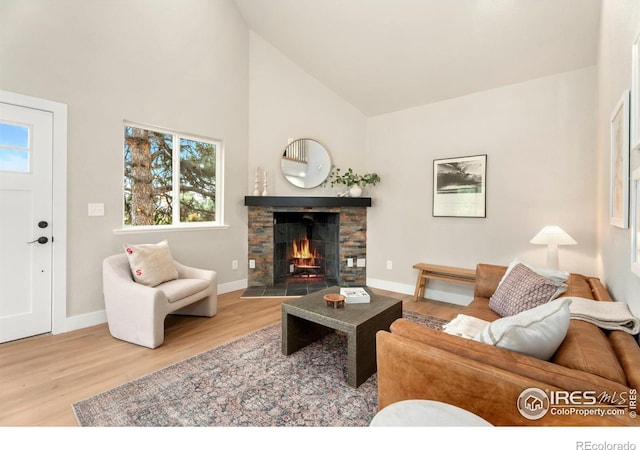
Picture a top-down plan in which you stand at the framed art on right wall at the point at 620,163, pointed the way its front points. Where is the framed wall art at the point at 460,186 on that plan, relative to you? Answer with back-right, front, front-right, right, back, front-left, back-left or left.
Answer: front-right

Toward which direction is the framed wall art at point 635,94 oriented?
to the viewer's left

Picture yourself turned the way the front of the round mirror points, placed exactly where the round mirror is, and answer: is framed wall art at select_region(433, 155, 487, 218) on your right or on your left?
on your left

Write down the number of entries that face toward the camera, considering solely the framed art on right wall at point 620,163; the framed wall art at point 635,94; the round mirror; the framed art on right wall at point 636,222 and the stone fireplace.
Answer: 2

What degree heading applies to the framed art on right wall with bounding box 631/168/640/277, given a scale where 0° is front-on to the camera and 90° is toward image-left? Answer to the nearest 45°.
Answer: approximately 90°

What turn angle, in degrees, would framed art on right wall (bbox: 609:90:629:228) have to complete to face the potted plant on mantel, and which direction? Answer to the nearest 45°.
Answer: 0° — it already faces it

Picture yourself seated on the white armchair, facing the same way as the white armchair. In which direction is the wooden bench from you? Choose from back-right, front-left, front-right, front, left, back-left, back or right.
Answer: front-left

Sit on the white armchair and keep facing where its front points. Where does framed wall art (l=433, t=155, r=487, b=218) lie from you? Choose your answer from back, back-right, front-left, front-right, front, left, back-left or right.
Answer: front-left

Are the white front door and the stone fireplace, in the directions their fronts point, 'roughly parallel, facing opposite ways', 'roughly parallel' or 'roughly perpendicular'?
roughly perpendicular

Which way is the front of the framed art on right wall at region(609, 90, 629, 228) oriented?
to the viewer's left

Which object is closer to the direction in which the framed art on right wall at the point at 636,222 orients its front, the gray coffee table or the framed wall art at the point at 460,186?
the gray coffee table

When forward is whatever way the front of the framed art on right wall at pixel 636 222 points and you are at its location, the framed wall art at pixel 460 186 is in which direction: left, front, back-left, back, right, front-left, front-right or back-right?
front-right

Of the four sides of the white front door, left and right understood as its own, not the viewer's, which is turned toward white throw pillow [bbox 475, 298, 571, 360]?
front
